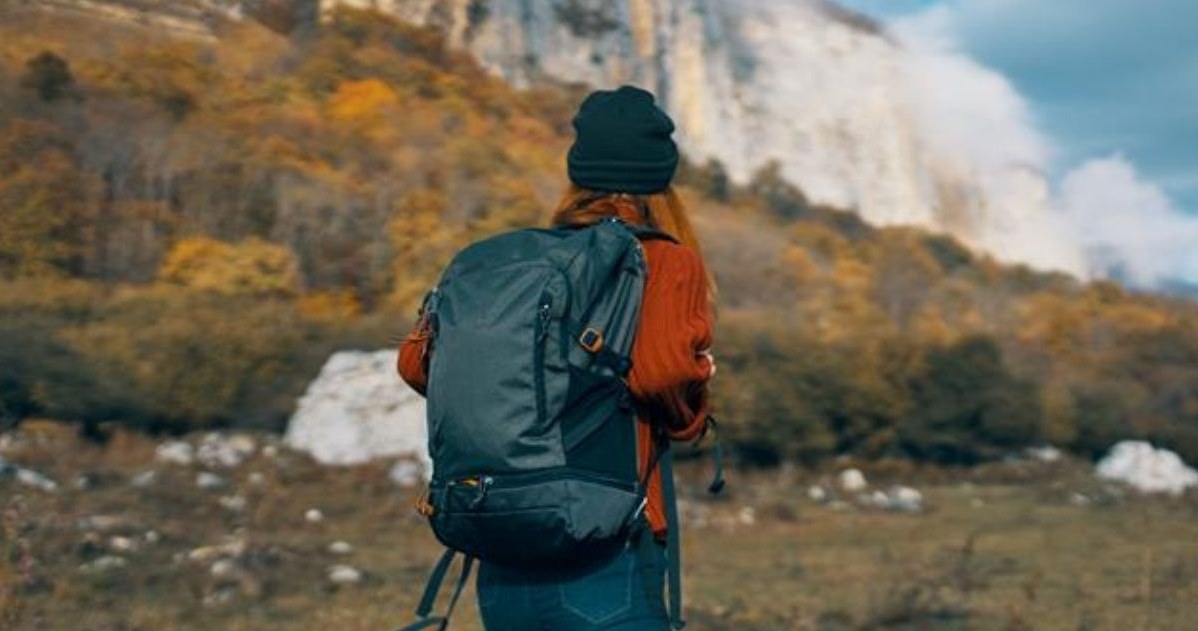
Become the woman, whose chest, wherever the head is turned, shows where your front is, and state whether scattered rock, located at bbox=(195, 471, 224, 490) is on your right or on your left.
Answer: on your left

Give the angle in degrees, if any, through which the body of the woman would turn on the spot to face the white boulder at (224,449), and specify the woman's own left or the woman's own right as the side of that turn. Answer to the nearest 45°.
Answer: approximately 45° to the woman's own left

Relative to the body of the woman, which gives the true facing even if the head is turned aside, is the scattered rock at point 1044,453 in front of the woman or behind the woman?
in front

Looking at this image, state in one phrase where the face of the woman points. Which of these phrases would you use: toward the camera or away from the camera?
away from the camera

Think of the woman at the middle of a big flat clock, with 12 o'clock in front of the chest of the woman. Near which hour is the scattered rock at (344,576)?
The scattered rock is roughly at 10 o'clock from the woman.

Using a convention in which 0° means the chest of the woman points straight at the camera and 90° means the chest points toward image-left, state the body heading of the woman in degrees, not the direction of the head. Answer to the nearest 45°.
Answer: approximately 225°

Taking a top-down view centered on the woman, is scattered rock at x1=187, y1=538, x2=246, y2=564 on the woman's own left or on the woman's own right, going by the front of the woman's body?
on the woman's own left

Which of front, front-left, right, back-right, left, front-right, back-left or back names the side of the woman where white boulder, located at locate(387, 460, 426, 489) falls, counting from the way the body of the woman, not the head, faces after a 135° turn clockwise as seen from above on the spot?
back

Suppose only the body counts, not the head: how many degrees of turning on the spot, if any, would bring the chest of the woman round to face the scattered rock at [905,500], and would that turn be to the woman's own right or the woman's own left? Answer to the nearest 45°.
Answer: approximately 45° to the woman's own left

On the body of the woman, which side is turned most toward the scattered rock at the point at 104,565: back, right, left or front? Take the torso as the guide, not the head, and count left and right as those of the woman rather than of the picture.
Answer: left

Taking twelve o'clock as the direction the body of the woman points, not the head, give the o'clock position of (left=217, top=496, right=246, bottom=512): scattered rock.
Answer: The scattered rock is roughly at 10 o'clock from the woman.

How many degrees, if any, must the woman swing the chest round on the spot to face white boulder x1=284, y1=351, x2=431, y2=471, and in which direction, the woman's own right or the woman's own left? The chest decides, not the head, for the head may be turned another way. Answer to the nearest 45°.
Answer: approximately 45° to the woman's own left

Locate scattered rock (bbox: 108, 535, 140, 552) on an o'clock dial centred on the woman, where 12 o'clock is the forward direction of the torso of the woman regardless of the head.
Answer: The scattered rock is roughly at 10 o'clock from the woman.
